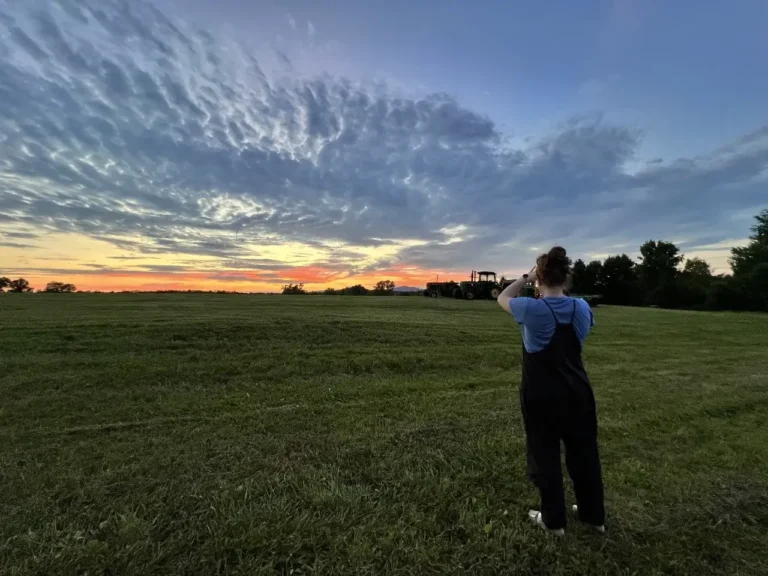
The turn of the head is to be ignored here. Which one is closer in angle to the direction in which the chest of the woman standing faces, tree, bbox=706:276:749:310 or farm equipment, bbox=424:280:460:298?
the farm equipment

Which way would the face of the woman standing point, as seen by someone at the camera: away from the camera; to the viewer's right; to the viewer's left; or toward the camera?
away from the camera

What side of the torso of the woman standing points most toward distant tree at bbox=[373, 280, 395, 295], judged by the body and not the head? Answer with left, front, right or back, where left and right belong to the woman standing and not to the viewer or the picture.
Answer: front

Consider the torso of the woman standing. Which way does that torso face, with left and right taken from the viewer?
facing away from the viewer and to the left of the viewer

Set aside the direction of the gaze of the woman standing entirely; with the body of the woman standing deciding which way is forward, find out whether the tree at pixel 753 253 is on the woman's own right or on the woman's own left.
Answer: on the woman's own right

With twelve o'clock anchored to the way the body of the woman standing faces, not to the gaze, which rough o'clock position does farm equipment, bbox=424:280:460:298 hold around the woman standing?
The farm equipment is roughly at 1 o'clock from the woman standing.

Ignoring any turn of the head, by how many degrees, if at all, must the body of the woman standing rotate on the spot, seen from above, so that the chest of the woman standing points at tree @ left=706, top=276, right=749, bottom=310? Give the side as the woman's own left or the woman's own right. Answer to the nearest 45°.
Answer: approximately 45° to the woman's own right
